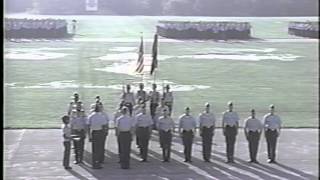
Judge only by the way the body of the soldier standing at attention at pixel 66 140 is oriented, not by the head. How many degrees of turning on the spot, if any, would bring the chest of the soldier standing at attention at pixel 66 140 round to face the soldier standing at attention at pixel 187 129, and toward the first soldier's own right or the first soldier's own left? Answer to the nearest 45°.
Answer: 0° — they already face them

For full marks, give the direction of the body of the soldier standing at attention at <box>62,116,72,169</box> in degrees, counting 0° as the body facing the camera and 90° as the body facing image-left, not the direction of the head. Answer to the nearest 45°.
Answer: approximately 270°

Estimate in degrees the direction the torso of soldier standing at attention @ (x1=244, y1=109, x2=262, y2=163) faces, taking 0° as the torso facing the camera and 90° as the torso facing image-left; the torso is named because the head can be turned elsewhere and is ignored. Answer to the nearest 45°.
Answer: approximately 0°

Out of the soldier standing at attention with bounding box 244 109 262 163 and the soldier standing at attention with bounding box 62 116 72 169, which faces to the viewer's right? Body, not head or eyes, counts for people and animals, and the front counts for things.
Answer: the soldier standing at attention with bounding box 62 116 72 169

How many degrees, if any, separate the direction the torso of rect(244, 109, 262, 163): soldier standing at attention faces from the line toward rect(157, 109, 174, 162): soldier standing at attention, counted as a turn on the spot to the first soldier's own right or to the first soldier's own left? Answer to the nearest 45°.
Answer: approximately 90° to the first soldier's own right

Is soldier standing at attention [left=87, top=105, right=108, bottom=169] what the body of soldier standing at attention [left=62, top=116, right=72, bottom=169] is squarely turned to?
yes

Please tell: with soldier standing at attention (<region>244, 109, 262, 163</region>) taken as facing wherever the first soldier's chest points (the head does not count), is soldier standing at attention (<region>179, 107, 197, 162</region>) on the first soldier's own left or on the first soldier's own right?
on the first soldier's own right

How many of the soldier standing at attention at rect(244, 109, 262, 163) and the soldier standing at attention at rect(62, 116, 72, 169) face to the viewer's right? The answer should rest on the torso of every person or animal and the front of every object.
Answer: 1
